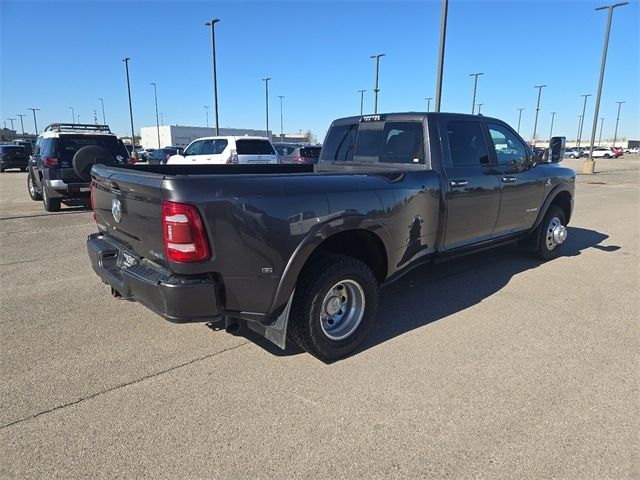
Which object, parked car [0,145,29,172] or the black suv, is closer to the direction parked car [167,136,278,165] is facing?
the parked car

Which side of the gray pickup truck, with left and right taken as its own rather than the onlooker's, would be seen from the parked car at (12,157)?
left

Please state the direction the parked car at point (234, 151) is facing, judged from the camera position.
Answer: facing away from the viewer and to the left of the viewer

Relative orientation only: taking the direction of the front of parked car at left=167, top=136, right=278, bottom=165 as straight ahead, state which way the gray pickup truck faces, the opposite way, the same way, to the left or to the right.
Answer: to the right

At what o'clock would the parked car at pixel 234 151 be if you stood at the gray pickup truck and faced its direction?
The parked car is roughly at 10 o'clock from the gray pickup truck.

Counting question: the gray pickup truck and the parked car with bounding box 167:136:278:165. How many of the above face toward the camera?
0

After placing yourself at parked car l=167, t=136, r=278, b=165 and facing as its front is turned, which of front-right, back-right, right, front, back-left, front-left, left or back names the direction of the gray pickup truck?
back-left

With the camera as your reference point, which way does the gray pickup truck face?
facing away from the viewer and to the right of the viewer

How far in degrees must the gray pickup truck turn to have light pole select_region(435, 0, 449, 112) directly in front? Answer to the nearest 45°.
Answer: approximately 45° to its left

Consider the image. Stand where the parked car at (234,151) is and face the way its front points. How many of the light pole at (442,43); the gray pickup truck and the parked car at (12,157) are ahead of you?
1
